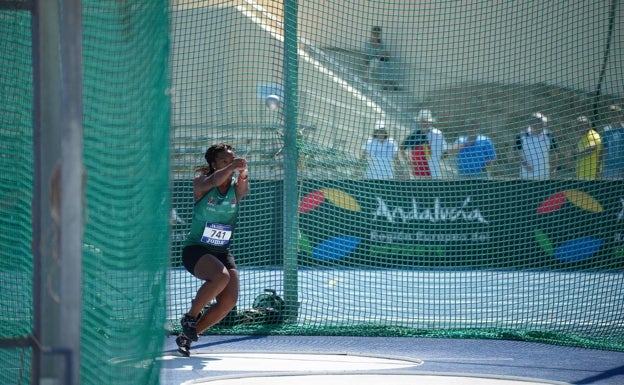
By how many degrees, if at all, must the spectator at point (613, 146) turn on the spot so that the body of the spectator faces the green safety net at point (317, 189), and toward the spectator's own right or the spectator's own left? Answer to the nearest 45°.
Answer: approximately 45° to the spectator's own right

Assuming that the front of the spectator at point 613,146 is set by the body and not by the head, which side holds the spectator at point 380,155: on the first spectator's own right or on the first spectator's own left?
on the first spectator's own right

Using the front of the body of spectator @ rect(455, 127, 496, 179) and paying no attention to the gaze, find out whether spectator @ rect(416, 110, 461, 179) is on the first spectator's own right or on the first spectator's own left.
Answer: on the first spectator's own right

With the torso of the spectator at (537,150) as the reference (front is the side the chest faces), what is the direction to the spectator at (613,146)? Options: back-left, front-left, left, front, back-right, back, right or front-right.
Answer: front-left
